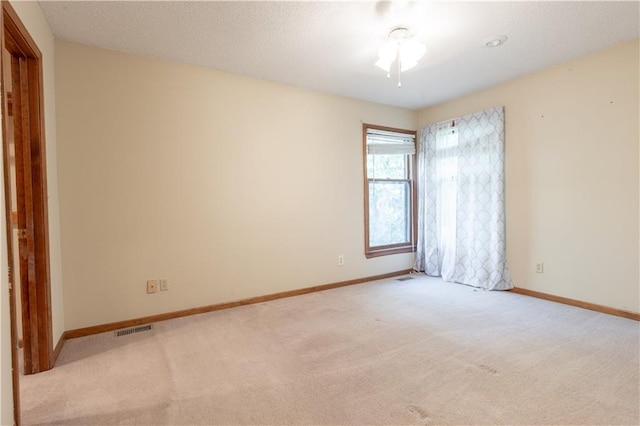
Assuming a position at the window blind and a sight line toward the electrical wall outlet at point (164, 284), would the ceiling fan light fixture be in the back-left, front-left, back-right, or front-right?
front-left

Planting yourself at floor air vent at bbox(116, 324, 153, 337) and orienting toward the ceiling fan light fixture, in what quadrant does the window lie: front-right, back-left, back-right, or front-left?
front-left

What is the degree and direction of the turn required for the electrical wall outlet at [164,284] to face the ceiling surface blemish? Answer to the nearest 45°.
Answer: approximately 45° to its left

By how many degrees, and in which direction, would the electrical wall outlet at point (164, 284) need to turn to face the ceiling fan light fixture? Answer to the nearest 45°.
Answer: approximately 45° to its left

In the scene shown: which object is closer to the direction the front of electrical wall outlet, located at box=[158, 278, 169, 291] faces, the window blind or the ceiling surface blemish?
the ceiling surface blemish

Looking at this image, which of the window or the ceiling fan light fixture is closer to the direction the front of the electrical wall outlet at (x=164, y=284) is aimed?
the ceiling fan light fixture

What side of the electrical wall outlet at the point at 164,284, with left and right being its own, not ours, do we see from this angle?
front

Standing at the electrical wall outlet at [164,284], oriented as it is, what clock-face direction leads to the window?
The window is roughly at 9 o'clock from the electrical wall outlet.

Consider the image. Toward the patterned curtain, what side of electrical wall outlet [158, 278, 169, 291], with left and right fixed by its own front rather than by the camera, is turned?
left

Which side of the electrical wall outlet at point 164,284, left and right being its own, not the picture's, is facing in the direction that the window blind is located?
left

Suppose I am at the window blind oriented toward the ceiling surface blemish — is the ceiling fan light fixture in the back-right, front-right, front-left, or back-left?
front-right
